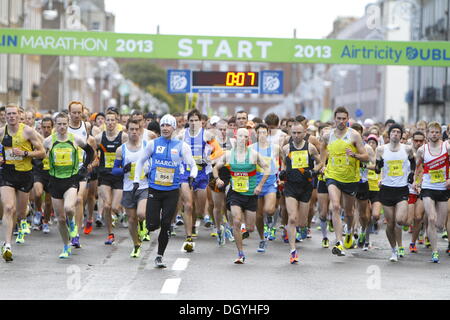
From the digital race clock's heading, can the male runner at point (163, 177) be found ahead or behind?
ahead

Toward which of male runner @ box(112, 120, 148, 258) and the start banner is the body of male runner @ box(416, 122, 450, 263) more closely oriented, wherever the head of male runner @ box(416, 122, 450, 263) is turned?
the male runner

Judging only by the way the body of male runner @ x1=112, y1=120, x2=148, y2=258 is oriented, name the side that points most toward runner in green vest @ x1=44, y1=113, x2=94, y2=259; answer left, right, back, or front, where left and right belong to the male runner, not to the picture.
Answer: right

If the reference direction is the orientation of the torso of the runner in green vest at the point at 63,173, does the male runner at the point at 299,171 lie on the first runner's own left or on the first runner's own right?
on the first runner's own left

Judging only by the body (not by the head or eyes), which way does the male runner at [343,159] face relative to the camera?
toward the camera

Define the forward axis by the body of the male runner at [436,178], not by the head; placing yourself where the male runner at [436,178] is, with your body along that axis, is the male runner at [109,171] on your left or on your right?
on your right

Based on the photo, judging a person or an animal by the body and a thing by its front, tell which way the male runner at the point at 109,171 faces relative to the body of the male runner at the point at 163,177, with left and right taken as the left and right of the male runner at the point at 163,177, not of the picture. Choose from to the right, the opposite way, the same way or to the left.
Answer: the same way

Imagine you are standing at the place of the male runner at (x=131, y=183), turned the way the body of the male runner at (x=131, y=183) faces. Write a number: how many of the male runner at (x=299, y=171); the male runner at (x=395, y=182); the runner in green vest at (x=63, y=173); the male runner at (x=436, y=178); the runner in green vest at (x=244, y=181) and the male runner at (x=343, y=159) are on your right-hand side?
1

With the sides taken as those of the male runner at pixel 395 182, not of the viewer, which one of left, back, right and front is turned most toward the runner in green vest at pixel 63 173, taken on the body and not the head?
right

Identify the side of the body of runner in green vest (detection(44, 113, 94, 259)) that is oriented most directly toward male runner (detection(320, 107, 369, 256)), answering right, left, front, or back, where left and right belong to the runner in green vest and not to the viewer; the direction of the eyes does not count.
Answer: left

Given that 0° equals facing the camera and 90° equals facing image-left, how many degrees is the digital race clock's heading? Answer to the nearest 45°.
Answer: approximately 0°

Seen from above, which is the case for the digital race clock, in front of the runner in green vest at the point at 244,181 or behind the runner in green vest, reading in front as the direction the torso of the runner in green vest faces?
behind

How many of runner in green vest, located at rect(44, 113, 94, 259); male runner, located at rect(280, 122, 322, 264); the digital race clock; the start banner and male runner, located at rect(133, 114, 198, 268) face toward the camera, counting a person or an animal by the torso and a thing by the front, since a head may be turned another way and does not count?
5

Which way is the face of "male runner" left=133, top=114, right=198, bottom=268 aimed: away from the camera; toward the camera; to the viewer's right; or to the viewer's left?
toward the camera

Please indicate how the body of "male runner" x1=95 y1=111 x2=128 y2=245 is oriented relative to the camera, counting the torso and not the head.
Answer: toward the camera

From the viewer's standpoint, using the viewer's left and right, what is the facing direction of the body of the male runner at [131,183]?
facing the viewer
